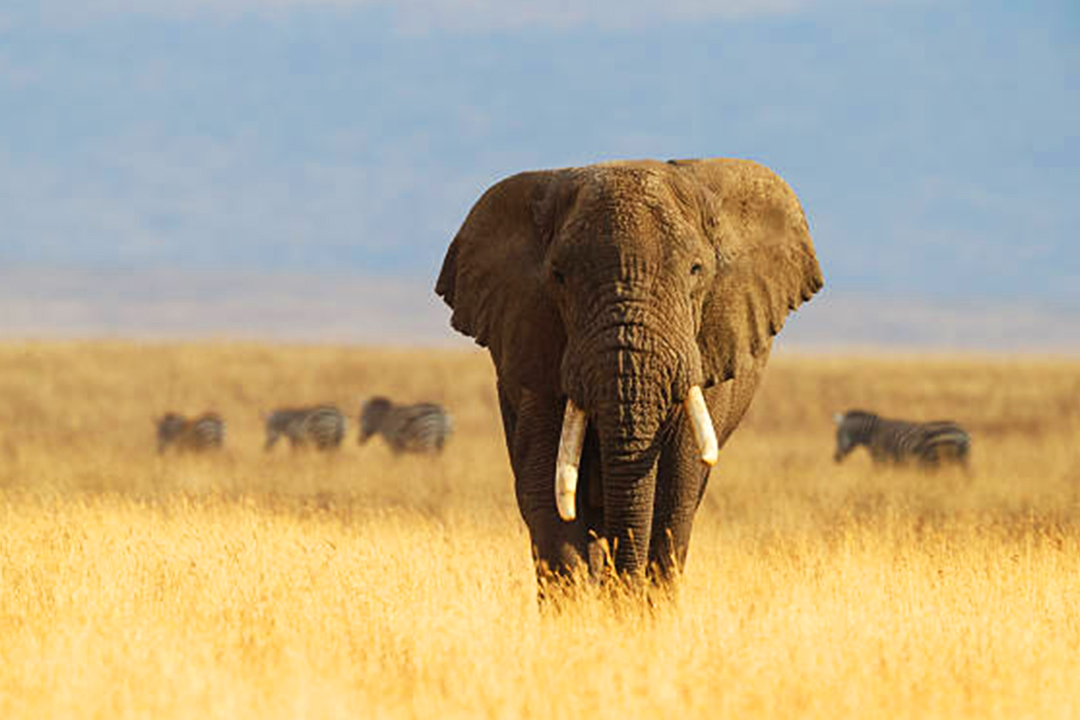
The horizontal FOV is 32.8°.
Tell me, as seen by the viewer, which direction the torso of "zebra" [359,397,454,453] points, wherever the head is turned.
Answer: to the viewer's left

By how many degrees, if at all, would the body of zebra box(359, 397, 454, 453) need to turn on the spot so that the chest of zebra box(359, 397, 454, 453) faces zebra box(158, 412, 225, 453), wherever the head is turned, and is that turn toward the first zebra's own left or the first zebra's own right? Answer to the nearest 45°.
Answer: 0° — it already faces it

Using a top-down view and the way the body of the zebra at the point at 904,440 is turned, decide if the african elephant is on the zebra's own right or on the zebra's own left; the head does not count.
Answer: on the zebra's own left

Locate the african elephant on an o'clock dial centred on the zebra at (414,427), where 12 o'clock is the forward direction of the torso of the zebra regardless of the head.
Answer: The african elephant is roughly at 9 o'clock from the zebra.

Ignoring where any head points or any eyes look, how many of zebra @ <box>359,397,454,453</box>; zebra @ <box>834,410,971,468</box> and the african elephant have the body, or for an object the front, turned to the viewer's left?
2

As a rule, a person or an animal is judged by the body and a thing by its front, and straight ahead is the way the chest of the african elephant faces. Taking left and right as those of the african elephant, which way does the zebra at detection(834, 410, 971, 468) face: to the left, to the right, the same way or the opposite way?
to the right

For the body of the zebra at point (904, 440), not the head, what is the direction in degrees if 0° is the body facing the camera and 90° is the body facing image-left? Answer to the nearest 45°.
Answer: approximately 90°

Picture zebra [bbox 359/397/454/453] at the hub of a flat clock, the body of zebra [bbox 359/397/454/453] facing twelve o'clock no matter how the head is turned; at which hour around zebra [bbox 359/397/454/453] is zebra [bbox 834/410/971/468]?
zebra [bbox 834/410/971/468] is roughly at 7 o'clock from zebra [bbox 359/397/454/453].

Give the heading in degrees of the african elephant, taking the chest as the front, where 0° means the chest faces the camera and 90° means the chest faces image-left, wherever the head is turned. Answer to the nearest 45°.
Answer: approximately 0°

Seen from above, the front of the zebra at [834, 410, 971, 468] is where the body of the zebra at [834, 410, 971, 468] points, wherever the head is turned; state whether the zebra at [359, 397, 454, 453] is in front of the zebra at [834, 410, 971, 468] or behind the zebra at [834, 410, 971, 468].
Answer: in front

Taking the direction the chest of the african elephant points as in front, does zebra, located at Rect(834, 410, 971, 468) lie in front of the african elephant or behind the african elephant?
behind

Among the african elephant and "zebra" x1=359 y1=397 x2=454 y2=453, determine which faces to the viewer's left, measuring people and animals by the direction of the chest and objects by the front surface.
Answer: the zebra
